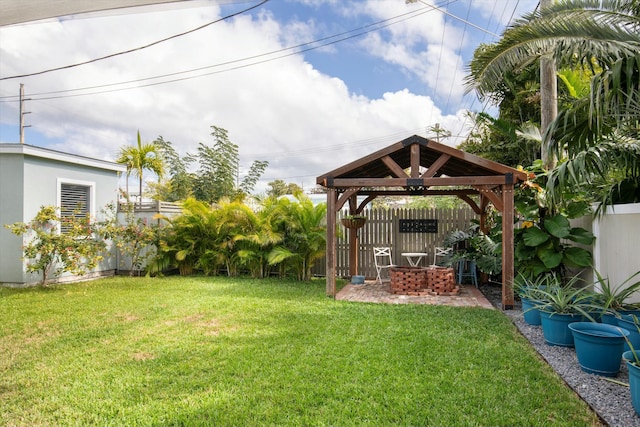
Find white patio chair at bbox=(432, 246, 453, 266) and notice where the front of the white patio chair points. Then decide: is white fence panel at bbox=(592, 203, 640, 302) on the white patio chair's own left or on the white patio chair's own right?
on the white patio chair's own left

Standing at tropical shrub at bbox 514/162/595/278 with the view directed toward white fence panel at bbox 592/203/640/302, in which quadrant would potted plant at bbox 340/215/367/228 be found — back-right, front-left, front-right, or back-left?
back-right

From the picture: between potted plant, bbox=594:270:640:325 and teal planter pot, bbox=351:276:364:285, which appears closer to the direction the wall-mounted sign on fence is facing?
the potted plant

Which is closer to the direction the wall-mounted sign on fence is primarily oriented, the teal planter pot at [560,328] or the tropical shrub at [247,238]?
the teal planter pot

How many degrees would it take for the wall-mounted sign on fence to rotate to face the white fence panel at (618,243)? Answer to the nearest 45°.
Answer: approximately 45° to its left

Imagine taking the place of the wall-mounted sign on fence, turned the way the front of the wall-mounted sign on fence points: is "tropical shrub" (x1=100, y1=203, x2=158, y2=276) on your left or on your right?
on your right

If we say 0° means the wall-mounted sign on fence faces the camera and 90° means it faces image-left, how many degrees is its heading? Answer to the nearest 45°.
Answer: approximately 0°
